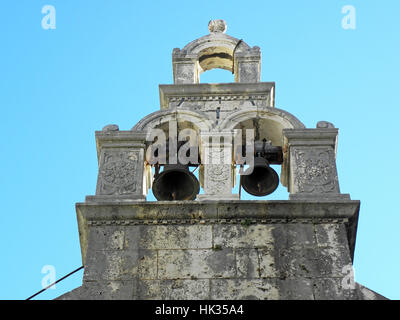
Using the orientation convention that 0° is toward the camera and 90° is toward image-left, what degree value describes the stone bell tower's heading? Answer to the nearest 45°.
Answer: approximately 0°
